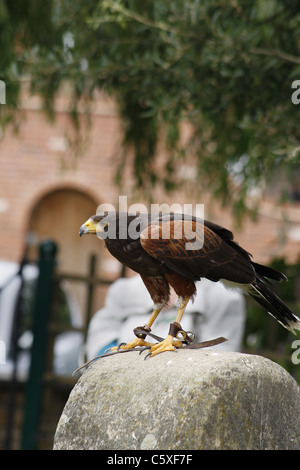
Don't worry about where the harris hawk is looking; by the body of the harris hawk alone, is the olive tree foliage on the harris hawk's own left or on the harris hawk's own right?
on the harris hawk's own right

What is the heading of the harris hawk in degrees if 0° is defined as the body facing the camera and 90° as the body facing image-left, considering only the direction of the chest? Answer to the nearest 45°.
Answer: approximately 90°
